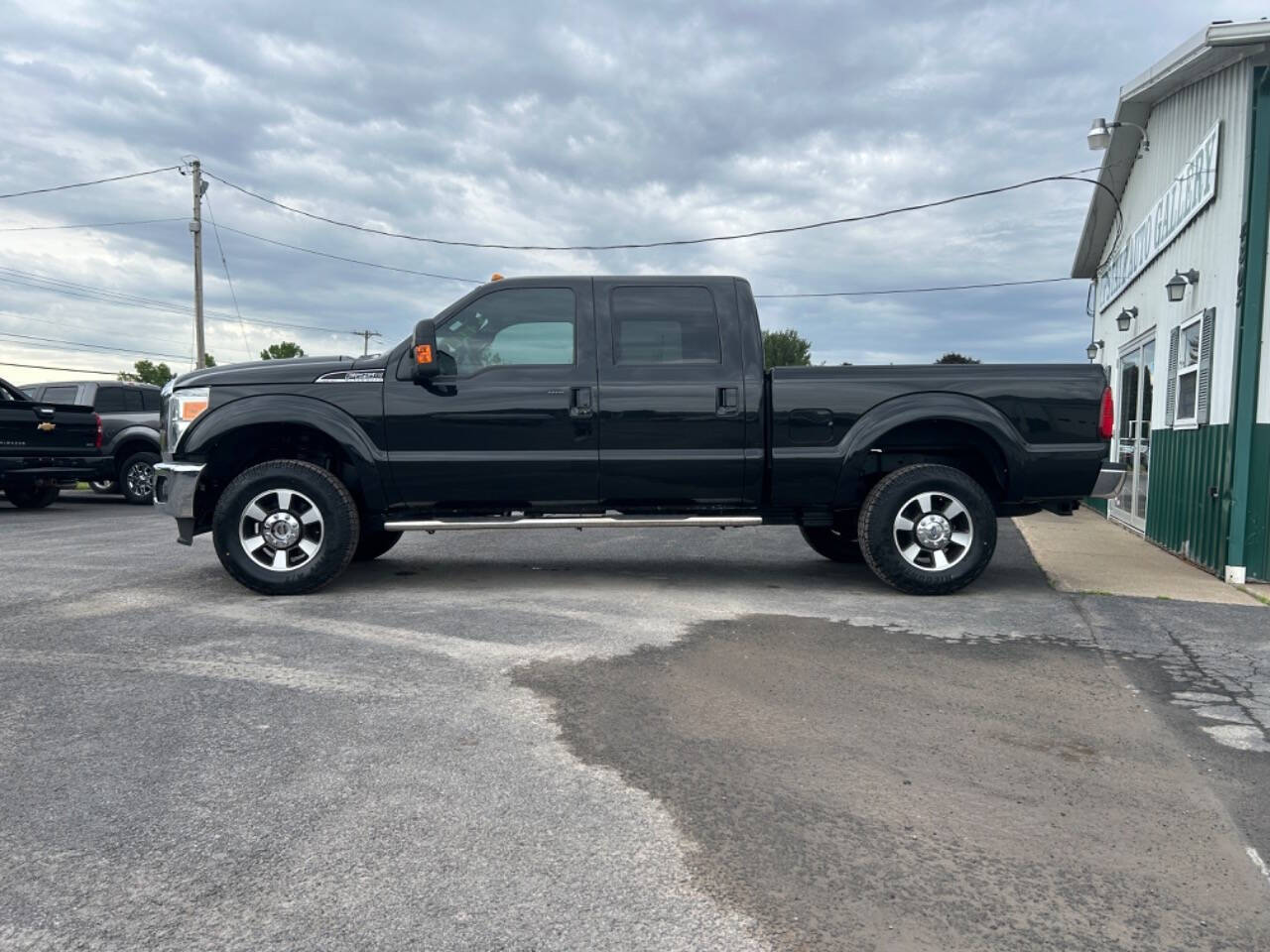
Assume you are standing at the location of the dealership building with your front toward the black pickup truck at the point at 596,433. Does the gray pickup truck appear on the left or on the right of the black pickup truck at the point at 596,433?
right

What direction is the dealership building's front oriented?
to the viewer's left

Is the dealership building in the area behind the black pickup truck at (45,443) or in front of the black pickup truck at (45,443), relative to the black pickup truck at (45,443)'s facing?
behind

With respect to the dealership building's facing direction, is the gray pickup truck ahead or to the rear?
ahead

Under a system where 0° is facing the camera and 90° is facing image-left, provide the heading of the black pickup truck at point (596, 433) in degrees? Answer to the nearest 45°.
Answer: approximately 90°

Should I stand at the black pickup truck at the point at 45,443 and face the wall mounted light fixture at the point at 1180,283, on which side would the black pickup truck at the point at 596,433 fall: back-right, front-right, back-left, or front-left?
front-right

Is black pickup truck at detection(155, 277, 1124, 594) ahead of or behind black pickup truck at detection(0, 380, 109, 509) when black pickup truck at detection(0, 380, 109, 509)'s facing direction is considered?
behind

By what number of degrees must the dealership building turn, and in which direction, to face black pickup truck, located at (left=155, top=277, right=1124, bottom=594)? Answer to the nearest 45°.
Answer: approximately 45° to its left

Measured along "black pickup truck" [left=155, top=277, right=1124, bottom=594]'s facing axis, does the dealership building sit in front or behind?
behind

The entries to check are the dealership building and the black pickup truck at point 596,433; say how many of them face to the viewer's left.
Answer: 2

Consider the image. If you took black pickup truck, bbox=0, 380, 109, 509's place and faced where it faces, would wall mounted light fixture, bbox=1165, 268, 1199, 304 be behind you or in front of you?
behind

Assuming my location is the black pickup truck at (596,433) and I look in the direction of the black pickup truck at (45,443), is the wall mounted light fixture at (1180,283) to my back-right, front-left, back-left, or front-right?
back-right

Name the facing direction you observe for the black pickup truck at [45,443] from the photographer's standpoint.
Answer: facing away from the viewer and to the left of the viewer
